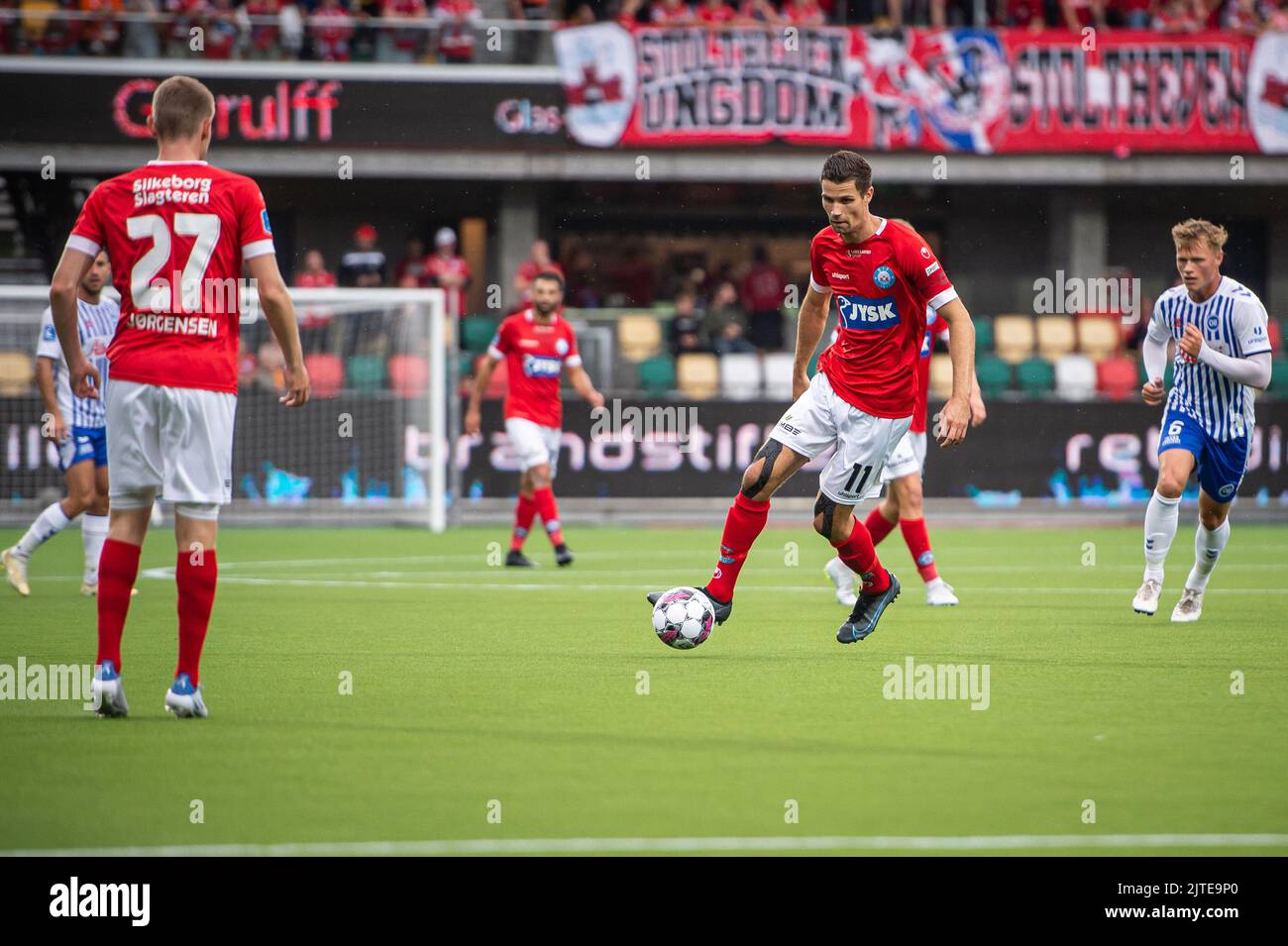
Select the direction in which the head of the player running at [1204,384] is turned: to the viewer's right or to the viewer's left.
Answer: to the viewer's left

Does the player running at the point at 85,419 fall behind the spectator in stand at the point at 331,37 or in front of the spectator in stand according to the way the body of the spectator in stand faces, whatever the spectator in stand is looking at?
in front

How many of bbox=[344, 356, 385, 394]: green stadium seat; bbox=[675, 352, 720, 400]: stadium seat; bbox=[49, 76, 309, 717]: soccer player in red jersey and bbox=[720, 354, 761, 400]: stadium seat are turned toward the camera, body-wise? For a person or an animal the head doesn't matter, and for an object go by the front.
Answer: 3

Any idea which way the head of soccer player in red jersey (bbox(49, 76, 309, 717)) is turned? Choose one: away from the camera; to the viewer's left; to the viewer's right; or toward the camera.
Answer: away from the camera

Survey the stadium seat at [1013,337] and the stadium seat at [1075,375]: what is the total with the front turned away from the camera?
0

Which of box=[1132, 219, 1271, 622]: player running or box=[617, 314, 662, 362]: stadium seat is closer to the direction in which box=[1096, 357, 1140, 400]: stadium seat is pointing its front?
the player running

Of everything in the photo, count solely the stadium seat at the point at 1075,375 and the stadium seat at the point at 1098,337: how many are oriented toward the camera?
2

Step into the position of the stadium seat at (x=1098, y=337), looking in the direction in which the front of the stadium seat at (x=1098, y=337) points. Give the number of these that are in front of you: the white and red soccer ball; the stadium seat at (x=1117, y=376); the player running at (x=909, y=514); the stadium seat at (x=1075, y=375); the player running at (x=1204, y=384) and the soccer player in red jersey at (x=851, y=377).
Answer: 6

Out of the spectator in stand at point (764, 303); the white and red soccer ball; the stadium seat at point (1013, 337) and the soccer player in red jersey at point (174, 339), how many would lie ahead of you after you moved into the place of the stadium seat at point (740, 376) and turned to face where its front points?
2

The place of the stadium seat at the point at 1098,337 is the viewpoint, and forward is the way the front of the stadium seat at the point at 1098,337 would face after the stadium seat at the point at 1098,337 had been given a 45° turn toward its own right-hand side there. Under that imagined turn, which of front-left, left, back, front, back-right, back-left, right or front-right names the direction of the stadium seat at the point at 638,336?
front

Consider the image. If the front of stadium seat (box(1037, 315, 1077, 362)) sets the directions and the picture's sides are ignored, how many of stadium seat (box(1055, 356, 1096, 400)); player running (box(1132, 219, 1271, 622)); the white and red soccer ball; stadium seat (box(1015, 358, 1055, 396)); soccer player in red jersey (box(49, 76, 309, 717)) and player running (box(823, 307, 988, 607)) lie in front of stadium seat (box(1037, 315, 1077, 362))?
6

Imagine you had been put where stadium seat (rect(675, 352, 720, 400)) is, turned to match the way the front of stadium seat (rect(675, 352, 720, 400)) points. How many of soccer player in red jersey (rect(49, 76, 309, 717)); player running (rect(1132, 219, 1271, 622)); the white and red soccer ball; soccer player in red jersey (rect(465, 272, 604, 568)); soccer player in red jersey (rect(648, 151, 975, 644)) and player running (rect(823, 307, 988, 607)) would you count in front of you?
6

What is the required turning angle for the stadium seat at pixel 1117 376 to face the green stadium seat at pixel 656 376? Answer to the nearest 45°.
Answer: approximately 45° to its right
